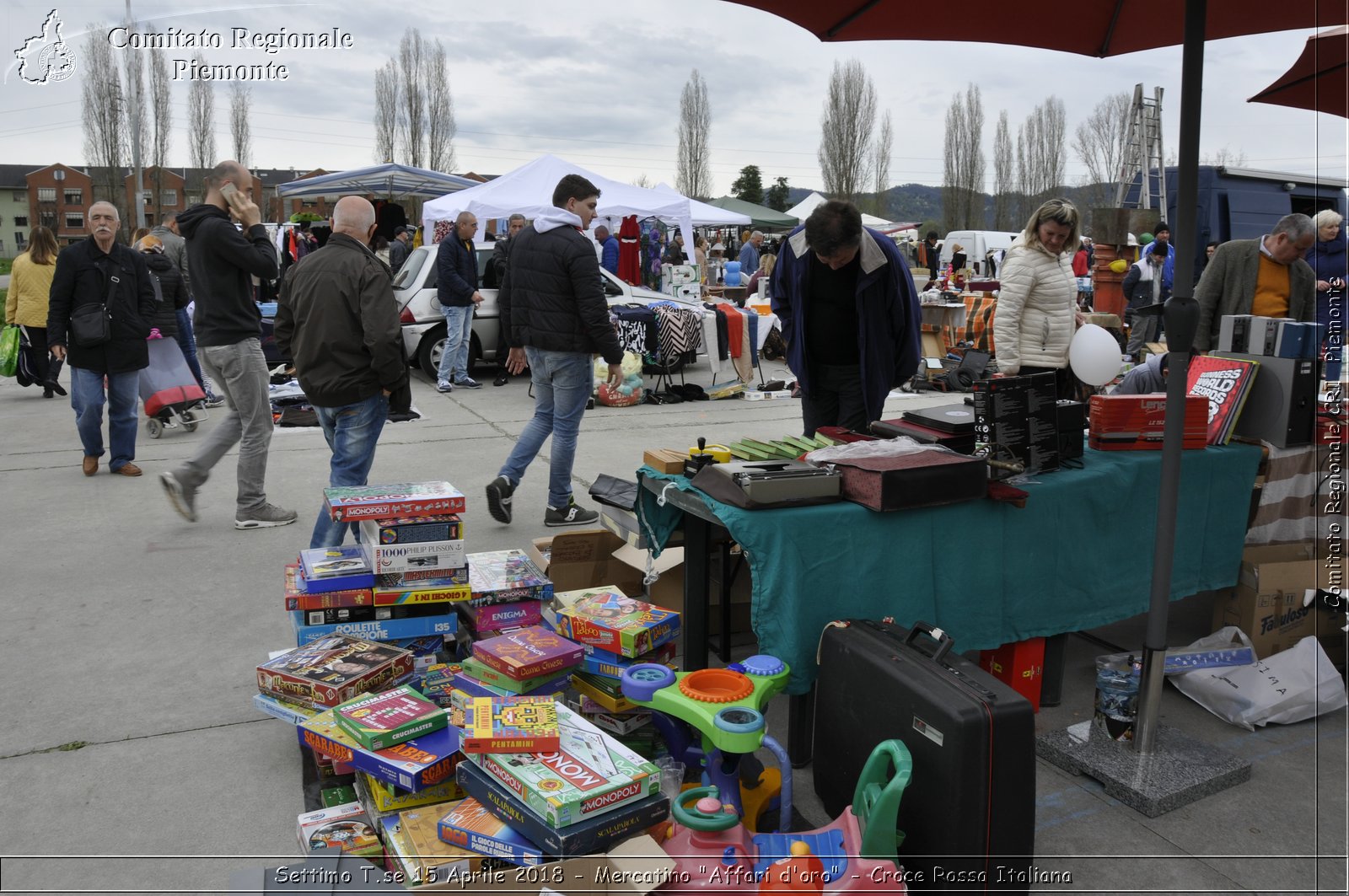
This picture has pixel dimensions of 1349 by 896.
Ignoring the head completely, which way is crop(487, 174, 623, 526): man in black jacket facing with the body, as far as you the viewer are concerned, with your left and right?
facing away from the viewer and to the right of the viewer

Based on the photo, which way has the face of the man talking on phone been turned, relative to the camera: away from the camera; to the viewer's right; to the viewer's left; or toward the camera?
to the viewer's right

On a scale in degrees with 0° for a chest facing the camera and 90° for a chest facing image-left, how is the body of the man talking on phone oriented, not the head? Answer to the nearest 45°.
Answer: approximately 270°

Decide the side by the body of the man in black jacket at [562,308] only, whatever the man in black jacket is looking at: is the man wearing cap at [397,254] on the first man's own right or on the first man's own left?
on the first man's own left

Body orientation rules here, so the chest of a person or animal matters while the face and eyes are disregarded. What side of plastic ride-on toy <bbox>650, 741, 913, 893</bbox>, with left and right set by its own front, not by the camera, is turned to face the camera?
left

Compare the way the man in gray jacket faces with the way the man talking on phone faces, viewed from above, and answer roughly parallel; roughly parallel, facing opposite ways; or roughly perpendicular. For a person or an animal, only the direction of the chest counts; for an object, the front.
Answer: roughly perpendicular
